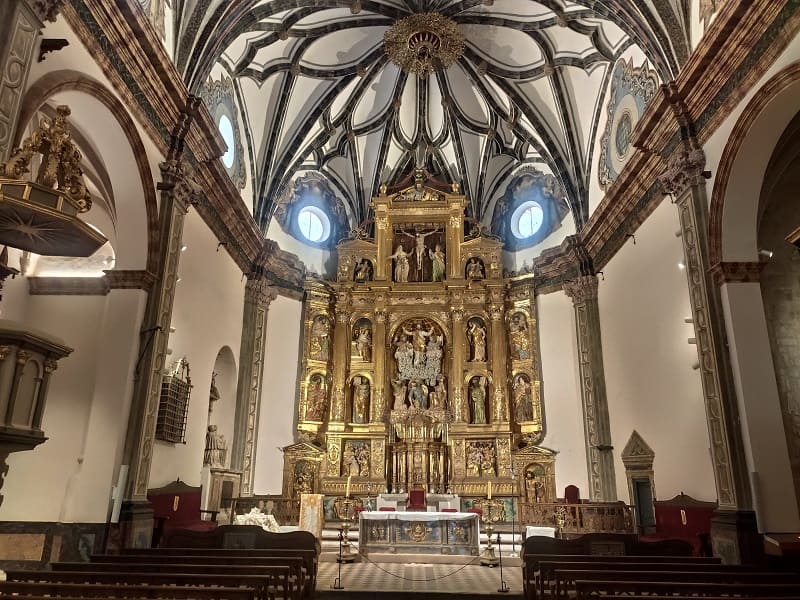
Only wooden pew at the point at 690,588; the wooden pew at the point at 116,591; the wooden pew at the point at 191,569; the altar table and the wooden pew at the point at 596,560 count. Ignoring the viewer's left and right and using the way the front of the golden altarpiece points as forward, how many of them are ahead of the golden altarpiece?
5

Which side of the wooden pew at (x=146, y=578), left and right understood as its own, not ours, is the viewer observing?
back

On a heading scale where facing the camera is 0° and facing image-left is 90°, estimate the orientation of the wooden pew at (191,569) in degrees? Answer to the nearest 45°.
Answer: approximately 180°

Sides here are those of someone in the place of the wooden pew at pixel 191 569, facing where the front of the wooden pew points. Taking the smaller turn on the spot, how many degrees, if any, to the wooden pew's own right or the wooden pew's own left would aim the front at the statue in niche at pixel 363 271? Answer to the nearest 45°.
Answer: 0° — it already faces it

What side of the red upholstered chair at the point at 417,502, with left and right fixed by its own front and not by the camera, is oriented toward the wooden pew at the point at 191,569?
front

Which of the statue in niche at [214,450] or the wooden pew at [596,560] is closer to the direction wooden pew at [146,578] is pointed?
the statue in niche

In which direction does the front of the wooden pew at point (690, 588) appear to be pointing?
away from the camera

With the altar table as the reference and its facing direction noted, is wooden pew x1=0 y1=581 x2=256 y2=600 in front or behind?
in front

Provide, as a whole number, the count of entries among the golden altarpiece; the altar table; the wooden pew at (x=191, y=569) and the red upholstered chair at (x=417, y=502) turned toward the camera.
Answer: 3

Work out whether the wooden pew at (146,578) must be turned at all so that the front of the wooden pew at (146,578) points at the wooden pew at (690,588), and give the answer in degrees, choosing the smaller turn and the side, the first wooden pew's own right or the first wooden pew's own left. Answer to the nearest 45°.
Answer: approximately 90° to the first wooden pew's own right

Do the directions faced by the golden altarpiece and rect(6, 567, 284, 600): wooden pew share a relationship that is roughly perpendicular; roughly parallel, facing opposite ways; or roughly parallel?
roughly parallel, facing opposite ways

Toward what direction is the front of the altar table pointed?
toward the camera

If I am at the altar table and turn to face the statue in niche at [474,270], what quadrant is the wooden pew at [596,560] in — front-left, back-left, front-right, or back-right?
back-right

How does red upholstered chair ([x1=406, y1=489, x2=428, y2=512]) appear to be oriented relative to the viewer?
toward the camera

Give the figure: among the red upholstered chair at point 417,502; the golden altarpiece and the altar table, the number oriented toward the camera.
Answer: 3

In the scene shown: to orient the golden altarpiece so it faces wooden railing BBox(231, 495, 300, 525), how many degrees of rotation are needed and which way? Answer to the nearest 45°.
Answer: approximately 45° to its right

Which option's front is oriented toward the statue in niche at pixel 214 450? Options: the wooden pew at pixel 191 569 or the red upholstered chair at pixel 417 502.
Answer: the wooden pew

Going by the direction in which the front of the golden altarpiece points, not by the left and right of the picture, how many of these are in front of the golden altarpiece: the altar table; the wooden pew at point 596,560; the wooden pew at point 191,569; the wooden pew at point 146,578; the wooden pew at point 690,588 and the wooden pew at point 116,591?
6
